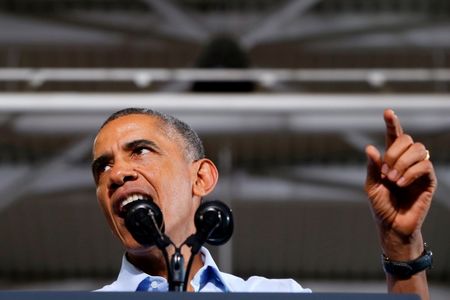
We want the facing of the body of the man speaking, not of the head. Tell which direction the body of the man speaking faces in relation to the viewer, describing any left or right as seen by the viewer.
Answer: facing the viewer and to the left of the viewer

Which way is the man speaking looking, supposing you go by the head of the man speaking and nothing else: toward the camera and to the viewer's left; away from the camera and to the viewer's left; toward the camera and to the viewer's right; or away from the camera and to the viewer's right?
toward the camera and to the viewer's left
